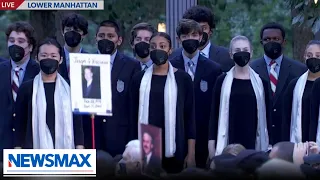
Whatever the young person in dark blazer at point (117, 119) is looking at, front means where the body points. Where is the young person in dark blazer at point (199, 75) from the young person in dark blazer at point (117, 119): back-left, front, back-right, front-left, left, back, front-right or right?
back-left

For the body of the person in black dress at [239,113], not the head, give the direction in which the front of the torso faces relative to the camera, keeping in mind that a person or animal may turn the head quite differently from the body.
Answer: toward the camera

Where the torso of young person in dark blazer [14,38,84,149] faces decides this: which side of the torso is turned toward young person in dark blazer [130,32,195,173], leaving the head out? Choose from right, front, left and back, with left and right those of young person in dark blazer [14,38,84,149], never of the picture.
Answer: left

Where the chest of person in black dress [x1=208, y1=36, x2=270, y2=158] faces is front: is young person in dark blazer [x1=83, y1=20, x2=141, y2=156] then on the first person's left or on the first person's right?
on the first person's right

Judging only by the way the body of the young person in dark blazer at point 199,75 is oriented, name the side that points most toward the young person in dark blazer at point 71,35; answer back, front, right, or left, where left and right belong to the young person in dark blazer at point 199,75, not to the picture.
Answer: right

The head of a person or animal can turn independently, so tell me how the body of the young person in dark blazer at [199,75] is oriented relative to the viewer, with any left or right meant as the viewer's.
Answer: facing the viewer

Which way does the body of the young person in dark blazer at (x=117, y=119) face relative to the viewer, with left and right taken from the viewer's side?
facing the viewer and to the left of the viewer

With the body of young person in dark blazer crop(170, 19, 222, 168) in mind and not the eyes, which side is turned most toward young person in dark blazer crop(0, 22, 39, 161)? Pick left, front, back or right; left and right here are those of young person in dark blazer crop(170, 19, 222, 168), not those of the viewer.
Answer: right

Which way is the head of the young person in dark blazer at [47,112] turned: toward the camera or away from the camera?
toward the camera

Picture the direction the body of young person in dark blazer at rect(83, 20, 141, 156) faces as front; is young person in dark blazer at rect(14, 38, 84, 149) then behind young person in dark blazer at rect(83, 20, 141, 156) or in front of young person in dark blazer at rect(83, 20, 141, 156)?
in front

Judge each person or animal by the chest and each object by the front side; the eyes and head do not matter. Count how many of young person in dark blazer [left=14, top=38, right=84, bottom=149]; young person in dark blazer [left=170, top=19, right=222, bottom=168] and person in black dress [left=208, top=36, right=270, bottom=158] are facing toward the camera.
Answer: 3

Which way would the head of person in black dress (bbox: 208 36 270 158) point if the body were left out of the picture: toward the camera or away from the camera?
toward the camera

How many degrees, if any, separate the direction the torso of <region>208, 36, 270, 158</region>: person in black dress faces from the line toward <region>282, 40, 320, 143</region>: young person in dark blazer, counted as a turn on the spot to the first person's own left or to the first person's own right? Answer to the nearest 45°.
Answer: approximately 90° to the first person's own left

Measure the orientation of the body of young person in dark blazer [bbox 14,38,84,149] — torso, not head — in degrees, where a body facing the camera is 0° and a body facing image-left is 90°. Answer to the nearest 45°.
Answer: approximately 0°
